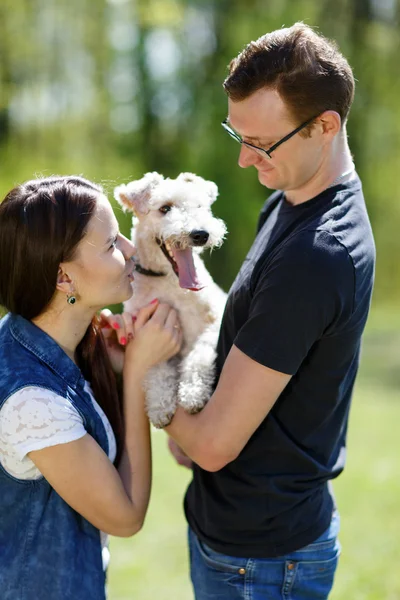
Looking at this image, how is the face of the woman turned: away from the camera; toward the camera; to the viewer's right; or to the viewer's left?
to the viewer's right

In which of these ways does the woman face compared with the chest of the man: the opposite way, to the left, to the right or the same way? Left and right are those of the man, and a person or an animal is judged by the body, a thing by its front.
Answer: the opposite way

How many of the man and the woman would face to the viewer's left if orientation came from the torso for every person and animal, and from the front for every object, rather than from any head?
1

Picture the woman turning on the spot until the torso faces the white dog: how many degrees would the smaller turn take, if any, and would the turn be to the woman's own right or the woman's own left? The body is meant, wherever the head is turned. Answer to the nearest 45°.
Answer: approximately 45° to the woman's own left

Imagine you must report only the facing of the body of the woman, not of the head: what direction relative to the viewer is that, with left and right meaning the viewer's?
facing to the right of the viewer

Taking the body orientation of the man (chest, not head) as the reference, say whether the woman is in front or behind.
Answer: in front

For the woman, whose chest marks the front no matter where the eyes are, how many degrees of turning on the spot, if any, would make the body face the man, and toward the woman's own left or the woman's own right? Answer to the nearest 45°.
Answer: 0° — they already face them

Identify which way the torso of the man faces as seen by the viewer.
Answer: to the viewer's left
